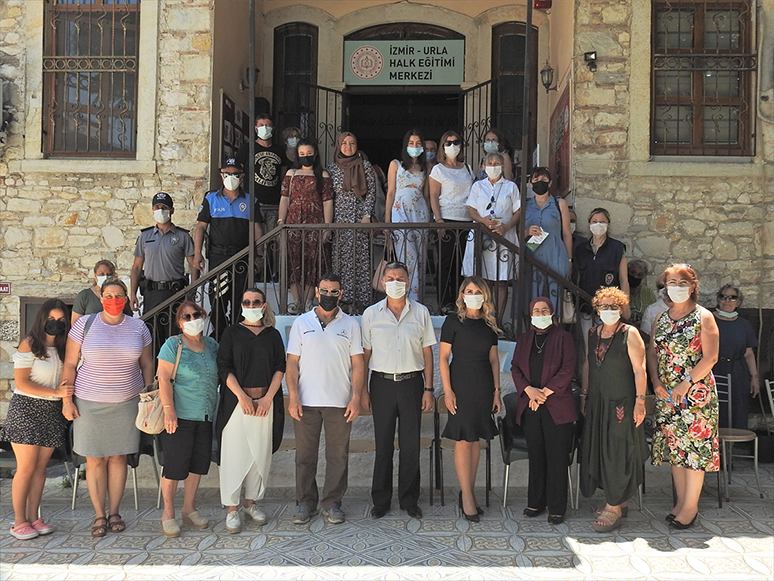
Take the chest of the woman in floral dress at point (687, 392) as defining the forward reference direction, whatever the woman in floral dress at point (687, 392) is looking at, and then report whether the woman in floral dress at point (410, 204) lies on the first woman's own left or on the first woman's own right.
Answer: on the first woman's own right

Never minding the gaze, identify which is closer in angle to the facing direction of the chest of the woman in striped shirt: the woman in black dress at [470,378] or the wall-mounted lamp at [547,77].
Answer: the woman in black dress

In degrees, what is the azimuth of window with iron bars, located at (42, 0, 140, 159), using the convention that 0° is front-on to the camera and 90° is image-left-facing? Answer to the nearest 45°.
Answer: approximately 0°

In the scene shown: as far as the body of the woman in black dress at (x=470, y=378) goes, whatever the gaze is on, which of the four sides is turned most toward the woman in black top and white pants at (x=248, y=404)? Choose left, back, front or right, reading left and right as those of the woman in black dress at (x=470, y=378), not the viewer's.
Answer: right

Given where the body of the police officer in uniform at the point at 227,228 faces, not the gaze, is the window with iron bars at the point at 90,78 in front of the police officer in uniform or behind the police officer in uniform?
behind
